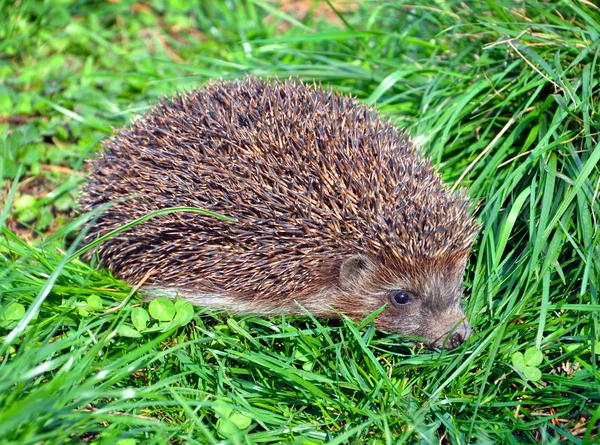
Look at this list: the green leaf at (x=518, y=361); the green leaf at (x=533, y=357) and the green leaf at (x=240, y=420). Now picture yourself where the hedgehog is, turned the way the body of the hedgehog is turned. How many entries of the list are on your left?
0

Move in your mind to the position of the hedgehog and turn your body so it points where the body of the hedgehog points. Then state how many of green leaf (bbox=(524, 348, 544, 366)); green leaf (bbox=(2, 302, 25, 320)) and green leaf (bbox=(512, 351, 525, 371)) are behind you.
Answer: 1

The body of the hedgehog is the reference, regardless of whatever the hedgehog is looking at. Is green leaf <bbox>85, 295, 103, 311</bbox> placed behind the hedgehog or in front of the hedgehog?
behind

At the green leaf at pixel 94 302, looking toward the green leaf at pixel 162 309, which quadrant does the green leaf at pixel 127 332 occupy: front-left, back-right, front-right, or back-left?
front-right

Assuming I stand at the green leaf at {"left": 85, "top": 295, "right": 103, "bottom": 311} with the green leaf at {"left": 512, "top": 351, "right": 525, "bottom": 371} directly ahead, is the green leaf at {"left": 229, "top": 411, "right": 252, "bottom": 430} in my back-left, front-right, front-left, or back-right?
front-right

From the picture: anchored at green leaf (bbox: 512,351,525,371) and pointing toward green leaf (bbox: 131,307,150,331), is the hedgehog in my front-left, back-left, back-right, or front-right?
front-right

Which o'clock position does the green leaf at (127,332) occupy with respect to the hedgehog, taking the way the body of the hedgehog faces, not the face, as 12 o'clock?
The green leaf is roughly at 5 o'clock from the hedgehog.

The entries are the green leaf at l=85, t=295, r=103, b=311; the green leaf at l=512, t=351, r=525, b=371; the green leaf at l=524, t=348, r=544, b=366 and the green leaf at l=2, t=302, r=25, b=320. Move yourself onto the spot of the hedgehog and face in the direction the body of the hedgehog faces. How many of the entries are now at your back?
2

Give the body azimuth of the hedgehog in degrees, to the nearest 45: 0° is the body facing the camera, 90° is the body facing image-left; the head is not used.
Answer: approximately 270°

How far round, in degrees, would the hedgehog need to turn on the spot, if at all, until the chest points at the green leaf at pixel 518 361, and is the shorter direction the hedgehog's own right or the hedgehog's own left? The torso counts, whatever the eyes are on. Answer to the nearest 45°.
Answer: approximately 45° to the hedgehog's own right

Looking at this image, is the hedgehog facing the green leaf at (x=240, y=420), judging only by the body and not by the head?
no

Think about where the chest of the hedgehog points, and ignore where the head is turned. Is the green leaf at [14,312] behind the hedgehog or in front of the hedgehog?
behind

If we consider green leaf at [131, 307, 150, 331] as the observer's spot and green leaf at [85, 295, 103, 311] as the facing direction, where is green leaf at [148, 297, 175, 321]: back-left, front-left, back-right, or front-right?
back-right

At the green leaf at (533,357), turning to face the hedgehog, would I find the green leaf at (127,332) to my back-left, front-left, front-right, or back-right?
front-left

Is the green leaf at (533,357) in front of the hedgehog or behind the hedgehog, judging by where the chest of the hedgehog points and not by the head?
in front

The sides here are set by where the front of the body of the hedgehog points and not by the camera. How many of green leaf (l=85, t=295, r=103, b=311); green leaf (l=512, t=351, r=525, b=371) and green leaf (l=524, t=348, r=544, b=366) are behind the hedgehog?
1

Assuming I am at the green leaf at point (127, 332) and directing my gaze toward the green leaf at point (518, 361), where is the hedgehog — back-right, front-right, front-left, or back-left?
front-left

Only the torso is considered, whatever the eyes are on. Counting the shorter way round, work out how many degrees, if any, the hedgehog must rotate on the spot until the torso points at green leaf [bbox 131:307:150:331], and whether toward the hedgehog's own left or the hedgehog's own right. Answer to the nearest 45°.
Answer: approximately 180°
